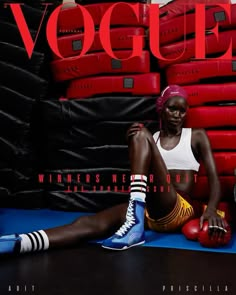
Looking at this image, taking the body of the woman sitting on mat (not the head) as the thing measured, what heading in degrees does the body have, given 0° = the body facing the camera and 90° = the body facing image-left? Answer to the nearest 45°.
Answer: approximately 45°

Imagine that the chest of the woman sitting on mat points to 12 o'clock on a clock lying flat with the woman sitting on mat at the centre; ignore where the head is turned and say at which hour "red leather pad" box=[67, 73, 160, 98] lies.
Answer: The red leather pad is roughly at 4 o'clock from the woman sitting on mat.

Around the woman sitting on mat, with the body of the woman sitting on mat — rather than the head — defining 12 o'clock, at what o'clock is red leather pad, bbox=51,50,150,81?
The red leather pad is roughly at 4 o'clock from the woman sitting on mat.

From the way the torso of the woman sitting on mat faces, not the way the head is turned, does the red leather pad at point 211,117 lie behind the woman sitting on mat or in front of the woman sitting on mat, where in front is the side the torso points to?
behind
